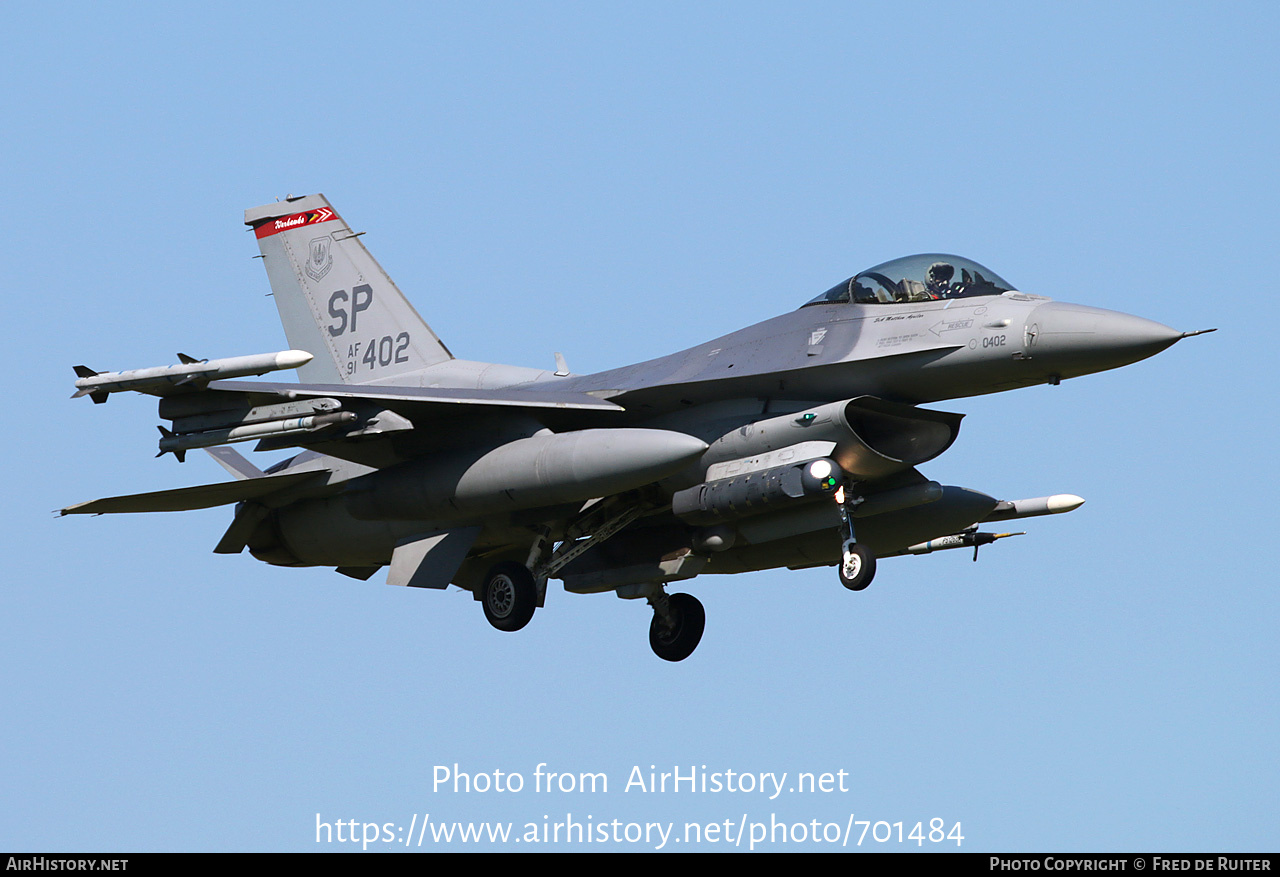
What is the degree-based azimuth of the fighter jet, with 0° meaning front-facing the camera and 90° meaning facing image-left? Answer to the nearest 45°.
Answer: approximately 315°

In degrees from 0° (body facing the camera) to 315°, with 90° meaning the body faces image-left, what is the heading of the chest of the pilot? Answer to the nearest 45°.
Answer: approximately 315°
